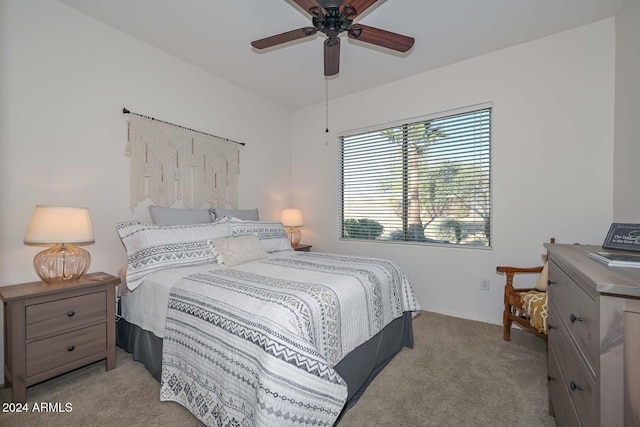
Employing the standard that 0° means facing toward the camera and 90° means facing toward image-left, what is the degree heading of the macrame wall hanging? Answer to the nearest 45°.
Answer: approximately 315°

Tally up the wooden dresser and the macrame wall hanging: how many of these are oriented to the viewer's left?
1

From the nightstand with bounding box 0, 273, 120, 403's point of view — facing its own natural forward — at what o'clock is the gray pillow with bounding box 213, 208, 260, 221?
The gray pillow is roughly at 10 o'clock from the nightstand.

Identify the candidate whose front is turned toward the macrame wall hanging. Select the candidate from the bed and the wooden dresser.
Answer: the wooden dresser

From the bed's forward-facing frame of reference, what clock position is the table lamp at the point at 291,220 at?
The table lamp is roughly at 8 o'clock from the bed.

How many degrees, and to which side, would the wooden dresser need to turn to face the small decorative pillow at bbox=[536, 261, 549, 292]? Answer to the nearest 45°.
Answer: approximately 90° to its right

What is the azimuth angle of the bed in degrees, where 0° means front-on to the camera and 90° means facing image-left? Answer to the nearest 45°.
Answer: approximately 315°

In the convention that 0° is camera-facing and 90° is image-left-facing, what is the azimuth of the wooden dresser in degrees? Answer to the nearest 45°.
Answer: approximately 90°
